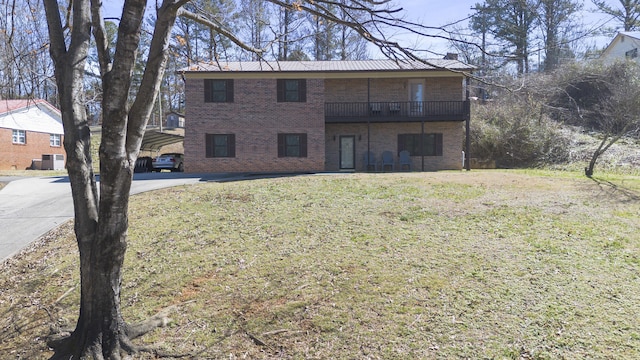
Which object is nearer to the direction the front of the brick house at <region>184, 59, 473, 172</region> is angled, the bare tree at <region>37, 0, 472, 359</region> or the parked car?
the bare tree

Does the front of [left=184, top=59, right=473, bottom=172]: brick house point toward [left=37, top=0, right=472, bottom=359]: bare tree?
yes

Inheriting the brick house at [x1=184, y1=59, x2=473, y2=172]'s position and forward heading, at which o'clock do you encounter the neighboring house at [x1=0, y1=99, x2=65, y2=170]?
The neighboring house is roughly at 4 o'clock from the brick house.

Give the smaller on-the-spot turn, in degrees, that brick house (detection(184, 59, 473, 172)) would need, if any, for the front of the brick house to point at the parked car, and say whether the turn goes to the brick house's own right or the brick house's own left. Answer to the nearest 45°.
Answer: approximately 135° to the brick house's own right

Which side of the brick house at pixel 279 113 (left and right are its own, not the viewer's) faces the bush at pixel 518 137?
left

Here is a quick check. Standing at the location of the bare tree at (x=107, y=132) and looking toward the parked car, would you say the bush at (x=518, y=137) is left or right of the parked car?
right

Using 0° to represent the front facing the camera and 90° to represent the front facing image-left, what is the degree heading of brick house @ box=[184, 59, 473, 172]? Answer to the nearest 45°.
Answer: approximately 0°
